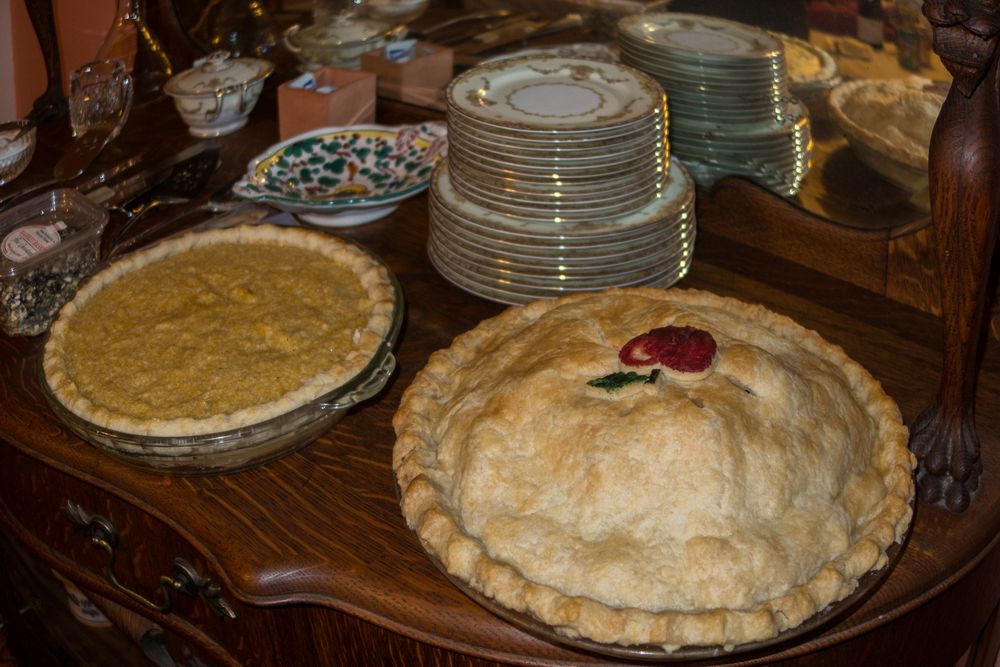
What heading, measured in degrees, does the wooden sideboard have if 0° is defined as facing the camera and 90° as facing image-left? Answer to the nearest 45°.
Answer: approximately 45°
